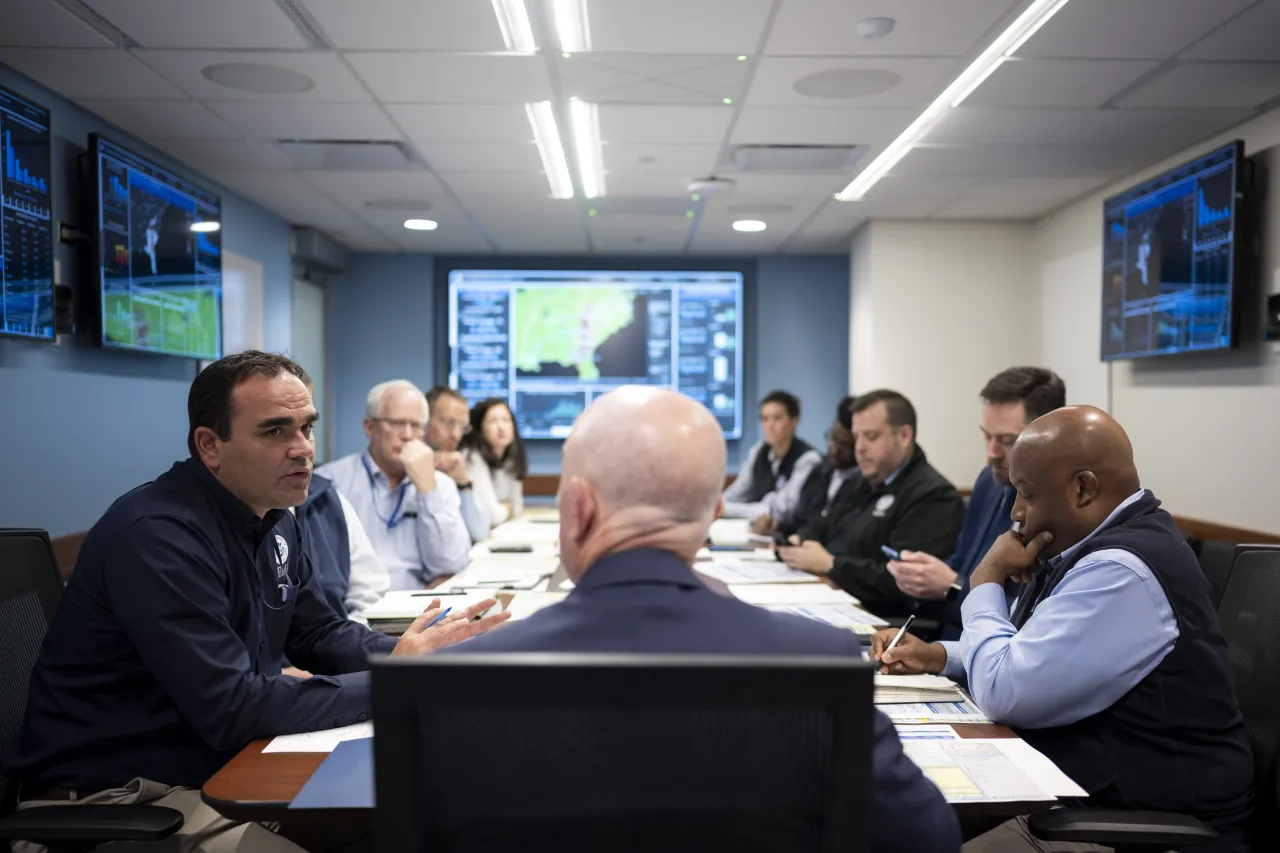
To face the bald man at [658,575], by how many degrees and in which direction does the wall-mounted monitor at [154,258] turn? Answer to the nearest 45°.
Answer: approximately 45° to its right

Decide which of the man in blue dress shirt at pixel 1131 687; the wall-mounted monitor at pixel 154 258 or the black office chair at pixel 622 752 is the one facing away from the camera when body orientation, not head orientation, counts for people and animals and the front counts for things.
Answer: the black office chair

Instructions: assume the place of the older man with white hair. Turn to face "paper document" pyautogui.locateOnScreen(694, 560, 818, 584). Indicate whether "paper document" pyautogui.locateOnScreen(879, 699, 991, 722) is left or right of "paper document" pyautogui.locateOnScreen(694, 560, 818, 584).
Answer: right

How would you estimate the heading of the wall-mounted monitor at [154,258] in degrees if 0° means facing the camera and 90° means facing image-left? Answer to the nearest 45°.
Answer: approximately 315°

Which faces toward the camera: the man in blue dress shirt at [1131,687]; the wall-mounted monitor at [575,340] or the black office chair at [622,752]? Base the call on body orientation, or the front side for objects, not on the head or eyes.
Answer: the wall-mounted monitor

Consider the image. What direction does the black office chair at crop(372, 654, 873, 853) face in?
away from the camera

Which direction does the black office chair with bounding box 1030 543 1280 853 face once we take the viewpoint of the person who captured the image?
facing to the left of the viewer

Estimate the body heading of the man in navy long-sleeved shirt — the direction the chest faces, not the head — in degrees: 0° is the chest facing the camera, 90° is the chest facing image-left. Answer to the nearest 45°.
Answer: approximately 315°

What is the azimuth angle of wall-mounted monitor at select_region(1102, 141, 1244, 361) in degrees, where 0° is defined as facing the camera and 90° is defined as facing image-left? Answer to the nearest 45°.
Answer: approximately 45°

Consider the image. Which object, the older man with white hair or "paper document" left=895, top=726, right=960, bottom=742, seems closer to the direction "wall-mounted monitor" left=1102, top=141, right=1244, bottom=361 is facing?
the older man with white hair

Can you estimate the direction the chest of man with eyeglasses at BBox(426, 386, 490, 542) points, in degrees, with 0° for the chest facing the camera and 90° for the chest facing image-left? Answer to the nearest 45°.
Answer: approximately 315°

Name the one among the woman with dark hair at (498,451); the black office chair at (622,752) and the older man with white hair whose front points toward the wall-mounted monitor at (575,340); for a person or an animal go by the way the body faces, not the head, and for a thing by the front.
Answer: the black office chair

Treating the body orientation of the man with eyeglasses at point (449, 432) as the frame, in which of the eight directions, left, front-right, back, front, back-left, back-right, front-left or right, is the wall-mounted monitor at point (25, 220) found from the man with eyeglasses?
right

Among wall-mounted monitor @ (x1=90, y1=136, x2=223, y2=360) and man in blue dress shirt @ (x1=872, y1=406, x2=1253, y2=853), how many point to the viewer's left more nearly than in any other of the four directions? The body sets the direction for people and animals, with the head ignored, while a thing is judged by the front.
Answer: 1

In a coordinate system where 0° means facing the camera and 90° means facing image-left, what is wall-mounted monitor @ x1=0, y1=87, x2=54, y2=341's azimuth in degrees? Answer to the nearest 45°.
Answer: approximately 315°

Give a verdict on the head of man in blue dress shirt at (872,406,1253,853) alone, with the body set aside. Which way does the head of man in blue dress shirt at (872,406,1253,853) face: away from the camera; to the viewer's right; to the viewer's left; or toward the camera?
to the viewer's left

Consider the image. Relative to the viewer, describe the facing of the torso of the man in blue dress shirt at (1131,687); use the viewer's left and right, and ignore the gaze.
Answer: facing to the left of the viewer

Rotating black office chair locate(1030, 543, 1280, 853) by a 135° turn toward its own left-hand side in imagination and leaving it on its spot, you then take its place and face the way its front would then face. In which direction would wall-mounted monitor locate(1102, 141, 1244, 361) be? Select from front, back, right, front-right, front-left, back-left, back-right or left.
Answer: back-left
